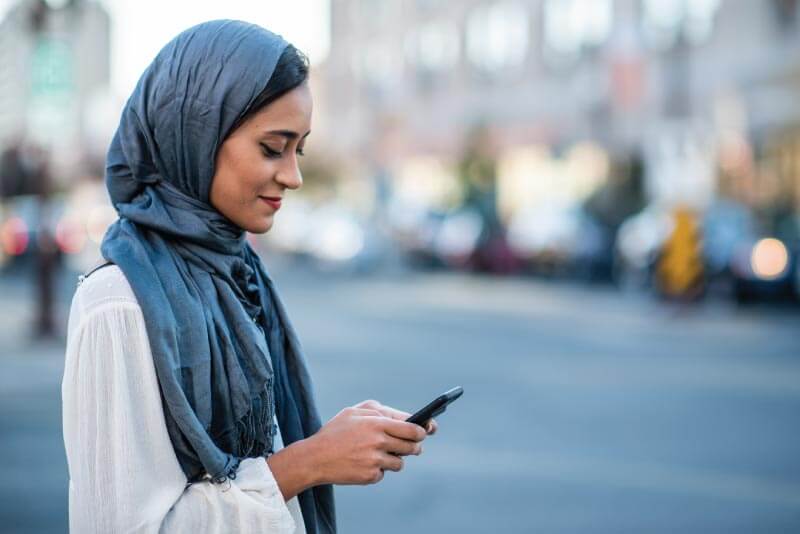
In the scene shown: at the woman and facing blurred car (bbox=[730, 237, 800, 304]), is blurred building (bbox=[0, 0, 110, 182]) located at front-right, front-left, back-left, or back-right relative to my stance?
front-left

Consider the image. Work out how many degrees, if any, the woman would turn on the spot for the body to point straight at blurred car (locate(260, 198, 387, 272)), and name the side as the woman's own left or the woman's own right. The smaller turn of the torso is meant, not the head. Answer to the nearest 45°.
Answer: approximately 90° to the woman's own left

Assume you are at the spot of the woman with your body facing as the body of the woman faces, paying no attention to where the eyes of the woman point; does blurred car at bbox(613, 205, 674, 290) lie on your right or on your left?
on your left

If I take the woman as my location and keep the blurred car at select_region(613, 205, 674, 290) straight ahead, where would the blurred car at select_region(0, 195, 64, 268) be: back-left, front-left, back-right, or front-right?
front-left

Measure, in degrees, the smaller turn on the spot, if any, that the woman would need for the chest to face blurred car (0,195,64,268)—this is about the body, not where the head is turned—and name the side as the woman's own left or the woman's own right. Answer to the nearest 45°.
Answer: approximately 90° to the woman's own left

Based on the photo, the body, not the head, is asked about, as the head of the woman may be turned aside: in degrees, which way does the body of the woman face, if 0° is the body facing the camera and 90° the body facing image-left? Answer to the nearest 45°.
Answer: approximately 270°

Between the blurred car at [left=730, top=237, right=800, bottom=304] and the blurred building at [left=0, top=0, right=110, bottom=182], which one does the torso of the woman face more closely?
the blurred car

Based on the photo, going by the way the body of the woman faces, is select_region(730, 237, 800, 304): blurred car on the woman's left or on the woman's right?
on the woman's left

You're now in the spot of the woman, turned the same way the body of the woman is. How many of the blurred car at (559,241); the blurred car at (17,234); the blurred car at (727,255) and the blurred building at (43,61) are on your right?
0

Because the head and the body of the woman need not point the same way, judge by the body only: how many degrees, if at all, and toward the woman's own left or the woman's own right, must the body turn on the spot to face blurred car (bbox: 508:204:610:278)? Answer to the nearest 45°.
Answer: approximately 90° to the woman's own left

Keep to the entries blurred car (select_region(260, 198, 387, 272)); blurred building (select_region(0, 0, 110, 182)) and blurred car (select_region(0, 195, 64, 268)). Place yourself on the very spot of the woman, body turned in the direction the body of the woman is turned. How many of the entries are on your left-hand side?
3

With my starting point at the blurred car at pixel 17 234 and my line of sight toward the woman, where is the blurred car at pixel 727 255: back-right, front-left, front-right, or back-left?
front-left
